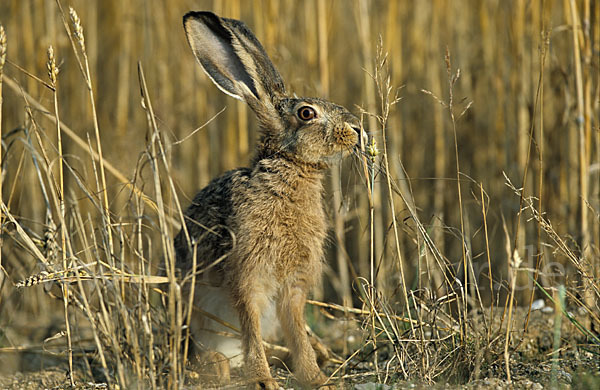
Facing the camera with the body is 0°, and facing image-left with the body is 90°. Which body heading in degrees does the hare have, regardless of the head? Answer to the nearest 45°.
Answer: approximately 315°

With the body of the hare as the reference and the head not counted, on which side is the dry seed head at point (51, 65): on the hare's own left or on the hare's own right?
on the hare's own right
